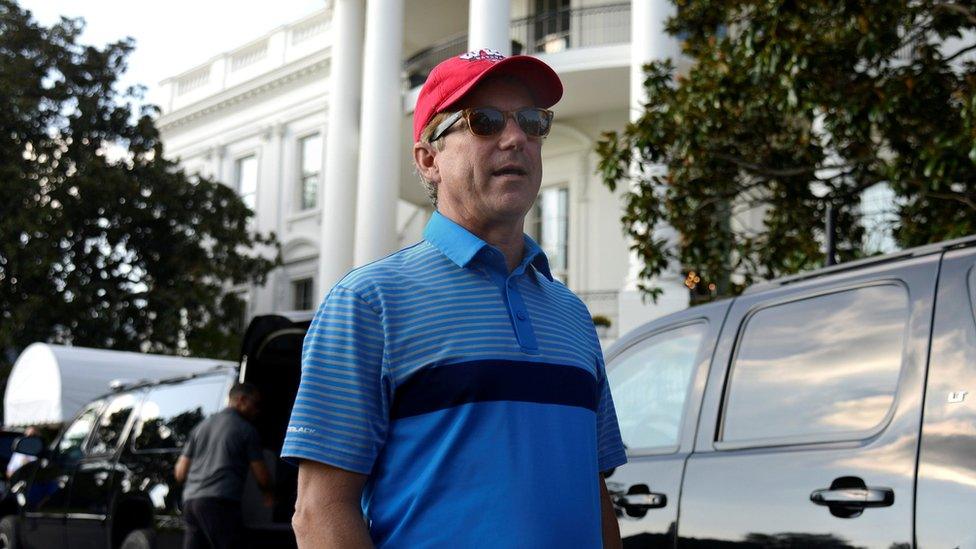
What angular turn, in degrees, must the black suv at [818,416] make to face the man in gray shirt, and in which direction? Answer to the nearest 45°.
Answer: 0° — it already faces them

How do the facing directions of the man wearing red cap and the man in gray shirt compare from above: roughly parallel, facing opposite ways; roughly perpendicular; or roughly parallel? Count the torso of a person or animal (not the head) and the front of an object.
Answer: roughly perpendicular

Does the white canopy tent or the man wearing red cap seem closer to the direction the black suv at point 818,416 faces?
the white canopy tent

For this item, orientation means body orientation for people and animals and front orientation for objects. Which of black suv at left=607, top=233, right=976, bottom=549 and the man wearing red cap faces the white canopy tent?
the black suv

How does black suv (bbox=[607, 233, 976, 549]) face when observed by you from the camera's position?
facing away from the viewer and to the left of the viewer

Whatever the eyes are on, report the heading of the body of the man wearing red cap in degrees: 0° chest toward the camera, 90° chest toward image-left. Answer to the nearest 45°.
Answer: approximately 315°

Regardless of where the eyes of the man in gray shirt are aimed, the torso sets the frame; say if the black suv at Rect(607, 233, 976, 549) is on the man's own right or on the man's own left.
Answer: on the man's own right

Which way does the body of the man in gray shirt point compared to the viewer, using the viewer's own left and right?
facing away from the viewer and to the right of the viewer
